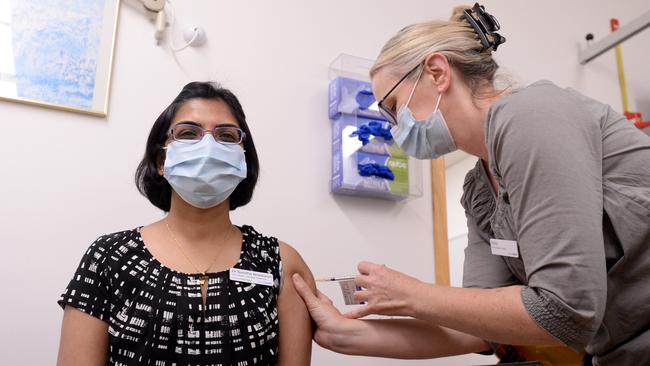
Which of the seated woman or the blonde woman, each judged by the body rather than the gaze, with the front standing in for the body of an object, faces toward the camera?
the seated woman

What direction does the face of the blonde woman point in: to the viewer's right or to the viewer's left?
to the viewer's left

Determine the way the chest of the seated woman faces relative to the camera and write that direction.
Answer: toward the camera

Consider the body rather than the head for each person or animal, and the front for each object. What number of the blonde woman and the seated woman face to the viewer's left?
1

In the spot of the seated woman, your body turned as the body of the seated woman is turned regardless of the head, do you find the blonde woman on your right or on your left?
on your left

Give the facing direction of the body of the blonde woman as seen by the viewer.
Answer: to the viewer's left

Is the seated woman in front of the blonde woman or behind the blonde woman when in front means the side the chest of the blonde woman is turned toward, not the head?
in front
